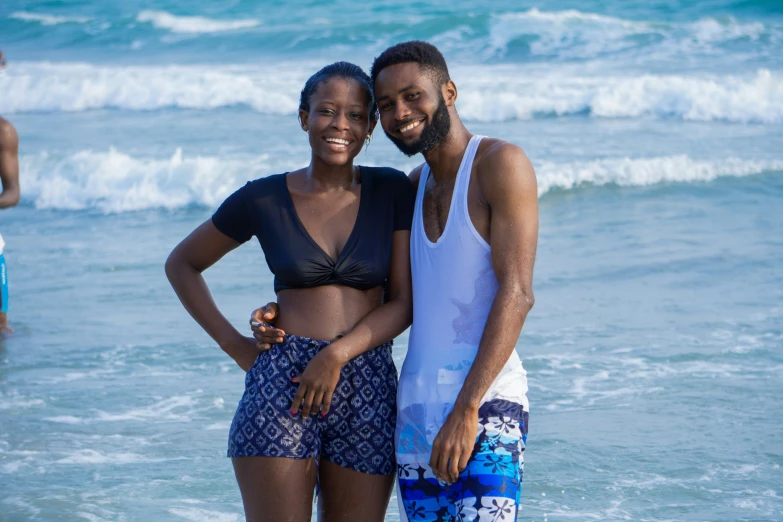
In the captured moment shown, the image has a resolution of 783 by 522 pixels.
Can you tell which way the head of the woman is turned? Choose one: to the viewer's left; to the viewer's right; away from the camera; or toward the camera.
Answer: toward the camera

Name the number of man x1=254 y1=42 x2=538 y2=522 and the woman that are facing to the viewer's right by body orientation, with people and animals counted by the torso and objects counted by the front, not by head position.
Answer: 0

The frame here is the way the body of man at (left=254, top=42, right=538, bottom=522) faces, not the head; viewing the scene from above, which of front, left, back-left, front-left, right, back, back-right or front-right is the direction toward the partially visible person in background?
right

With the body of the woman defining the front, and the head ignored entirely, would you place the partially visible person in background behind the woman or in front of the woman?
behind

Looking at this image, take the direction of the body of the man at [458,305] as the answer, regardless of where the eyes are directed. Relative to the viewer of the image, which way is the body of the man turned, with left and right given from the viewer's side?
facing the viewer and to the left of the viewer

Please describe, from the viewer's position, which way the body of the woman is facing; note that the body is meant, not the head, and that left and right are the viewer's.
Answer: facing the viewer
